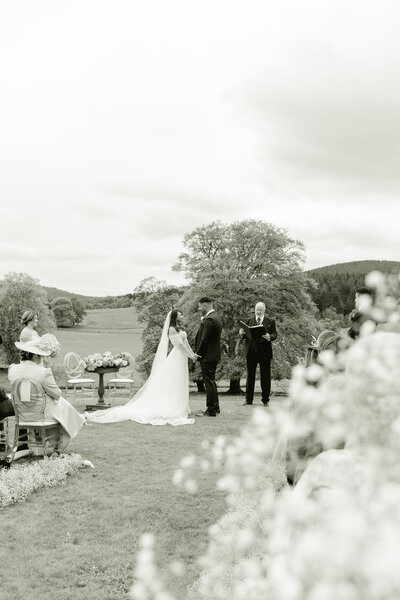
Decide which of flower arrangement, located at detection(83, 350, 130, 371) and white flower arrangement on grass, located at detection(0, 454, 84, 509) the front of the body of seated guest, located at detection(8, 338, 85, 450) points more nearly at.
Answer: the flower arrangement, located at detection(83, 350, 130, 371)

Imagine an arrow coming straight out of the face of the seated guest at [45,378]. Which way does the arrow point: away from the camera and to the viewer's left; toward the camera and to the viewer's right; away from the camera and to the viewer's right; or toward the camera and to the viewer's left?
away from the camera and to the viewer's right

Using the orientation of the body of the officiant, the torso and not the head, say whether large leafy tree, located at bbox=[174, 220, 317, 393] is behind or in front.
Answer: behind

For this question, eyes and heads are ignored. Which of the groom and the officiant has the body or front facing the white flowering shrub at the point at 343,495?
the officiant

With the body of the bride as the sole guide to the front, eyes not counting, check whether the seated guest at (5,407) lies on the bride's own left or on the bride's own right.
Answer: on the bride's own right

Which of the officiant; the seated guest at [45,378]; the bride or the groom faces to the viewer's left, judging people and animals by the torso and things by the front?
the groom

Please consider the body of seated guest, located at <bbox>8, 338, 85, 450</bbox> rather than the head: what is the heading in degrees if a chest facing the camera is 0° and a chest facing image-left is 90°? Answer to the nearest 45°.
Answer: approximately 225°

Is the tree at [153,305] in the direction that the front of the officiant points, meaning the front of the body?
no

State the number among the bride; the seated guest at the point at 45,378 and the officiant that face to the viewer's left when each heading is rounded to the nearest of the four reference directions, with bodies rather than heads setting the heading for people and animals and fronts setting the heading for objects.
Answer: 0

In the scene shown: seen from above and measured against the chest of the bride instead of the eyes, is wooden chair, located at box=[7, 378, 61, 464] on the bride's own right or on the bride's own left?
on the bride's own right

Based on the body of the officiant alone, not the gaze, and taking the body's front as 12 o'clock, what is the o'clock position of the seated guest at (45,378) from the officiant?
The seated guest is roughly at 1 o'clock from the officiant.

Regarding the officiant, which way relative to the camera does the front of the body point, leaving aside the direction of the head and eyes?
toward the camera

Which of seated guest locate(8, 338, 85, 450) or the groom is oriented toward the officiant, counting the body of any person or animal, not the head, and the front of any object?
the seated guest

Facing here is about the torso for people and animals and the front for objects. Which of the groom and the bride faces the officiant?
the bride

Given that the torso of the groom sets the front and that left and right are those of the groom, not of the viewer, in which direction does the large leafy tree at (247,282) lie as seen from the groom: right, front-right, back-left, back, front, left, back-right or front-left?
right

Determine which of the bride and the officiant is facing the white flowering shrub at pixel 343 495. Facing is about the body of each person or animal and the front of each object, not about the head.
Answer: the officiant

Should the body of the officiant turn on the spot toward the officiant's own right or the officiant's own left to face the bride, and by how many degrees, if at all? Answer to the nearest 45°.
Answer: approximately 90° to the officiant's own right

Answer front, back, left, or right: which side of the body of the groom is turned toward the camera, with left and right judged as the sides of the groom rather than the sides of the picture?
left

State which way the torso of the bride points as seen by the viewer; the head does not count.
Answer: to the viewer's right

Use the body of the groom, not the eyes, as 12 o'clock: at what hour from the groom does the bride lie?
The bride is roughly at 1 o'clock from the groom.

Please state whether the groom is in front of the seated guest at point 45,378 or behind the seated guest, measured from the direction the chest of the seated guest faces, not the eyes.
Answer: in front

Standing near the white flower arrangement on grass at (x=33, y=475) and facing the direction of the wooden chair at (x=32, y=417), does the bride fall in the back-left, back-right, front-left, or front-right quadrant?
front-right
